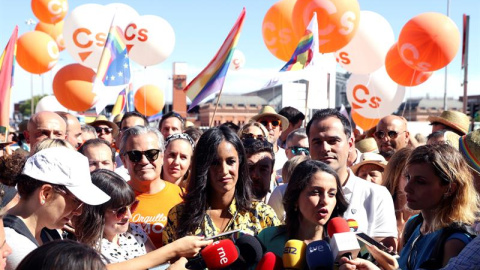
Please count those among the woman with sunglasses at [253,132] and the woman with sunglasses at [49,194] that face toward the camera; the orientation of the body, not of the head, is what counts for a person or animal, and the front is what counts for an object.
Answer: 1

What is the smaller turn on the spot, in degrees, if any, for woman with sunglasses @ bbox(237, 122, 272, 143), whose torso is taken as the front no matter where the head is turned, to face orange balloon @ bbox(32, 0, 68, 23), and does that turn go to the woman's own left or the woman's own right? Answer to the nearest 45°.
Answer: approximately 135° to the woman's own right

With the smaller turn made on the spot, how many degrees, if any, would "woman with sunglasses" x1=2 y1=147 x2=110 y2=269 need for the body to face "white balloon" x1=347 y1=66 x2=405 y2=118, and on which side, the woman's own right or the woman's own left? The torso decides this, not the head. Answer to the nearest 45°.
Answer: approximately 45° to the woman's own left

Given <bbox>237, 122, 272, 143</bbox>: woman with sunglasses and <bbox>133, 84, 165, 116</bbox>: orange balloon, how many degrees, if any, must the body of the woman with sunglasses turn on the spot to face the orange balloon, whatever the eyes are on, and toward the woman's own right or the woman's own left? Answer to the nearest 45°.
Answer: approximately 180°

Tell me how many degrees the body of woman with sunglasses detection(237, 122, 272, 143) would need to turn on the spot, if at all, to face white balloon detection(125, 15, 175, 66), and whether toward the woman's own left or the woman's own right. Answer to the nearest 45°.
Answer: approximately 180°

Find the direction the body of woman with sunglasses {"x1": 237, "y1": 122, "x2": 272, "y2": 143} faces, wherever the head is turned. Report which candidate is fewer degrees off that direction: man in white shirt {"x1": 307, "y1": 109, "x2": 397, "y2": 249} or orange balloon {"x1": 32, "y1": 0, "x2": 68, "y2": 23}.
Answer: the man in white shirt

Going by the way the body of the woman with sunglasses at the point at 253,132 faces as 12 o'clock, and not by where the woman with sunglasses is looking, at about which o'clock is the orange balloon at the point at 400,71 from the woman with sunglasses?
The orange balloon is roughly at 7 o'clock from the woman with sunglasses.

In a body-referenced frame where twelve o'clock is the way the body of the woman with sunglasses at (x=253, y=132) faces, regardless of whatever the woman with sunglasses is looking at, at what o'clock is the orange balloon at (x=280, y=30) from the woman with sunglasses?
The orange balloon is roughly at 6 o'clock from the woman with sunglasses.

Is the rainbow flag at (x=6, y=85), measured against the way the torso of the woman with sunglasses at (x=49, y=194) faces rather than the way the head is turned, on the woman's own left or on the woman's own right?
on the woman's own left

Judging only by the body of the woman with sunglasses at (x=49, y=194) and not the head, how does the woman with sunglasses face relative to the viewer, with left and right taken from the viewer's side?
facing to the right of the viewer

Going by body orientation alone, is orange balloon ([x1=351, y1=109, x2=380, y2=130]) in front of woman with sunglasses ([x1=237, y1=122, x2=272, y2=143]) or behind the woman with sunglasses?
behind

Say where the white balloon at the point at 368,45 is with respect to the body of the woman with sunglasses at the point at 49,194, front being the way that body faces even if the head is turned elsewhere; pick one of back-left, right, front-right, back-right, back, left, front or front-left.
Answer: front-left

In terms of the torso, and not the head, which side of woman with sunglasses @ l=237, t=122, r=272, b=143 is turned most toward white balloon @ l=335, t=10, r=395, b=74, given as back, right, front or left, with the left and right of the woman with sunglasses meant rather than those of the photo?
back

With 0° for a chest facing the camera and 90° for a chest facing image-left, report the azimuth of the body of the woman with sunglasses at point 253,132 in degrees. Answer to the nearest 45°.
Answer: approximately 0°

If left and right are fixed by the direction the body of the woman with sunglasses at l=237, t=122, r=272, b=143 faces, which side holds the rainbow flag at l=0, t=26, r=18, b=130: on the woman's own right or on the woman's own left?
on the woman's own right
